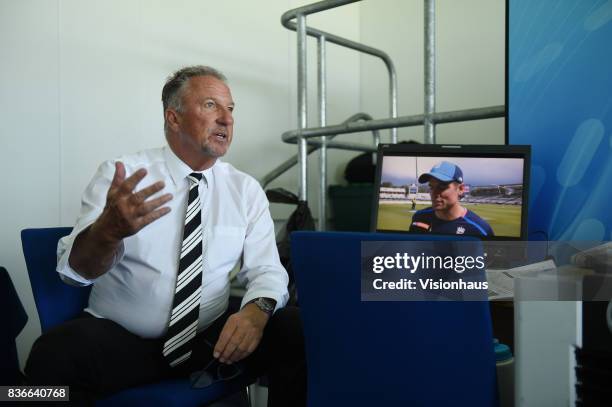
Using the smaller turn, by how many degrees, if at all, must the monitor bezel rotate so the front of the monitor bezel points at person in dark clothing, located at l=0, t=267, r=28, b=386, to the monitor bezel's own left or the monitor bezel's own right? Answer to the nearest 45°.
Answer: approximately 90° to the monitor bezel's own right

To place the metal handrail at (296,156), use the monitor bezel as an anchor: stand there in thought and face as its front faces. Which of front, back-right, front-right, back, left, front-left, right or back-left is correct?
back-right

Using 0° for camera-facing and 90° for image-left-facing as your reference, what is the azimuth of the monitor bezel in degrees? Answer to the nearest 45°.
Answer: approximately 0°

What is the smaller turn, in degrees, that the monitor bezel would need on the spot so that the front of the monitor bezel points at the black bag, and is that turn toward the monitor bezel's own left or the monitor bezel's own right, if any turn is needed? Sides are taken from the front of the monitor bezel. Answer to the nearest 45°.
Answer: approximately 180°
